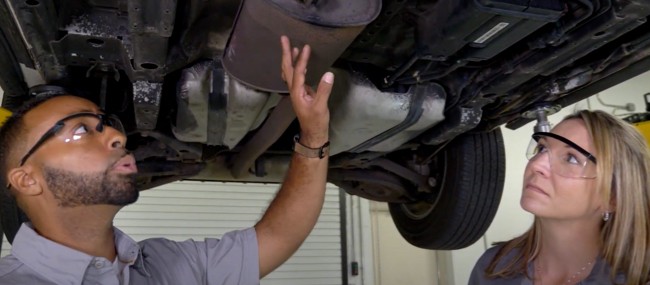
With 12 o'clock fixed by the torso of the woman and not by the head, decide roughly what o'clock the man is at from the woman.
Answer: The man is roughly at 1 o'clock from the woman.

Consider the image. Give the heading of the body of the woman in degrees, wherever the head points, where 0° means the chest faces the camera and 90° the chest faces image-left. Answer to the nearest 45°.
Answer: approximately 45°

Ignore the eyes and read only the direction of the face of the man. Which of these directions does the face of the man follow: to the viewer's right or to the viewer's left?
to the viewer's right

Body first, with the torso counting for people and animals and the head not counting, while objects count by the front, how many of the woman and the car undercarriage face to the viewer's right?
0

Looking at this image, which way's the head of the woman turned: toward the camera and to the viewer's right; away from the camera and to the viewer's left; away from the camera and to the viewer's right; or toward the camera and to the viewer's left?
toward the camera and to the viewer's left

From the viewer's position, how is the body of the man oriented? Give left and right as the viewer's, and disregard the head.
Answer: facing the viewer and to the right of the viewer

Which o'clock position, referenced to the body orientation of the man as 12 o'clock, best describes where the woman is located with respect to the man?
The woman is roughly at 11 o'clock from the man.
